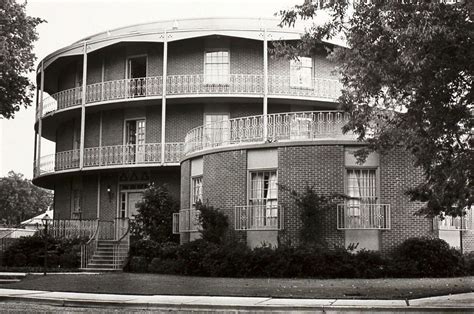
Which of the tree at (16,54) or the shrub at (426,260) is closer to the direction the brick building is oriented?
the shrub

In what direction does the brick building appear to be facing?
toward the camera

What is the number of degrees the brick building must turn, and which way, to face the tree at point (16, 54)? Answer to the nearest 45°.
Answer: approximately 90° to its right

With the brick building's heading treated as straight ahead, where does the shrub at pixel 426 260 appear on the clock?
The shrub is roughly at 11 o'clock from the brick building.
